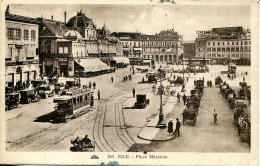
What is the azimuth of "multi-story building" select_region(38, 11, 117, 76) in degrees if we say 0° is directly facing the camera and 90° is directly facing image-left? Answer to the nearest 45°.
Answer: approximately 315°

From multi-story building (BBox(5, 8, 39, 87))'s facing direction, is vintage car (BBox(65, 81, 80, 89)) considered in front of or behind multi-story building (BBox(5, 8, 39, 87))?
in front

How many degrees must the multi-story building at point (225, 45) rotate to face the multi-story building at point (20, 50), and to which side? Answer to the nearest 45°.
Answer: approximately 90° to its right

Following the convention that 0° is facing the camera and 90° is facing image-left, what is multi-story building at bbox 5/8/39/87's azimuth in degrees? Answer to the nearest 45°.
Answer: approximately 315°
